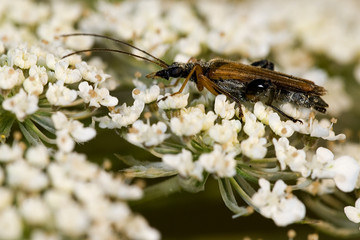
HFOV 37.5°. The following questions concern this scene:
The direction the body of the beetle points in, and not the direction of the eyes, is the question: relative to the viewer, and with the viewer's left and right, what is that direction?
facing to the left of the viewer

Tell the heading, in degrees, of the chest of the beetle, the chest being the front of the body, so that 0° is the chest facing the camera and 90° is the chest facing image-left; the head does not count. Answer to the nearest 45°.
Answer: approximately 90°
